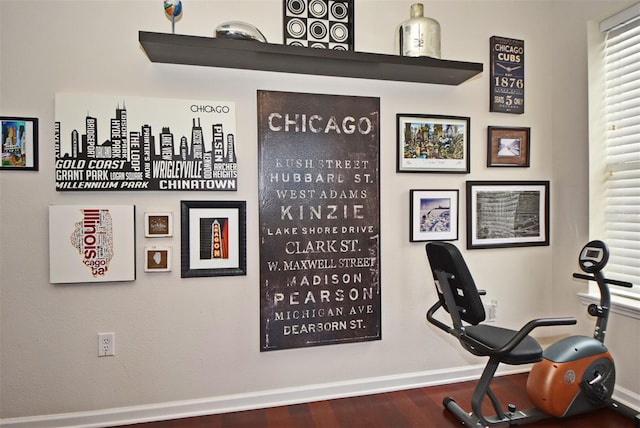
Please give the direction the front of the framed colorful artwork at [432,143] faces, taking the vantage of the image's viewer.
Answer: facing the viewer and to the right of the viewer

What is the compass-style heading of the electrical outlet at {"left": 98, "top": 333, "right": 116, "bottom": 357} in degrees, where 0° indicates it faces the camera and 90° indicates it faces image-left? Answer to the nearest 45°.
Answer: approximately 0°

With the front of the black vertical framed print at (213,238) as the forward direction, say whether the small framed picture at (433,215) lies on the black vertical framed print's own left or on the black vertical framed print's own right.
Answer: on the black vertical framed print's own left

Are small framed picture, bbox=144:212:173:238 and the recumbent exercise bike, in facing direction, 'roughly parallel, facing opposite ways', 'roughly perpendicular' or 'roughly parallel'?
roughly perpendicular

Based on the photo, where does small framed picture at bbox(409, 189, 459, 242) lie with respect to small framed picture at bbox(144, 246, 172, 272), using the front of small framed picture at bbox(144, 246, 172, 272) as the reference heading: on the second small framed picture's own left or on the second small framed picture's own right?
on the second small framed picture's own left

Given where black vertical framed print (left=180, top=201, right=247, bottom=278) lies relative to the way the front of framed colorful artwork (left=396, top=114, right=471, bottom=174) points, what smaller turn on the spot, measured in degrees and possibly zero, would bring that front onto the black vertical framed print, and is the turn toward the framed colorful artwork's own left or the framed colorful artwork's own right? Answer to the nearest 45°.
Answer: approximately 90° to the framed colorful artwork's own right

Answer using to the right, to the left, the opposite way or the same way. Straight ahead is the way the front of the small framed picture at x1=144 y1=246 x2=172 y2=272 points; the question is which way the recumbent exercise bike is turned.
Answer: to the left
